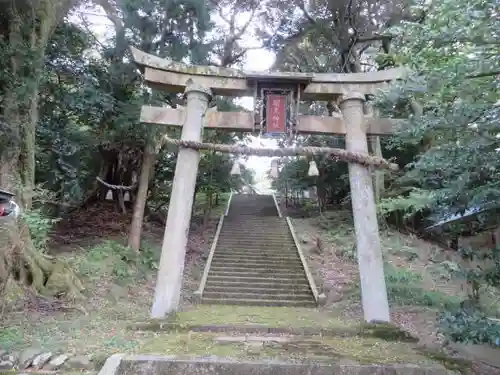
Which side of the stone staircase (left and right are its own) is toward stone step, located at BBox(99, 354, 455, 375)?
front

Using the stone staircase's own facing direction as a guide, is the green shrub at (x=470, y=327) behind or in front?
in front

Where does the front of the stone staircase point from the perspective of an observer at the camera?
facing the viewer

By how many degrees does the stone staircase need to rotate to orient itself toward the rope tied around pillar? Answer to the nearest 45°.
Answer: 0° — it already faces it

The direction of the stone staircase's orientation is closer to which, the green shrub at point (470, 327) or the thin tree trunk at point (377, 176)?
the green shrub

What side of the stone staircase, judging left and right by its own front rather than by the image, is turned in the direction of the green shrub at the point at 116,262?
right

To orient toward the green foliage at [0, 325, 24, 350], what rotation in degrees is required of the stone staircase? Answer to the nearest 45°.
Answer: approximately 45° to its right

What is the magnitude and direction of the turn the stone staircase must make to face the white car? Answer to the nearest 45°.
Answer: approximately 45° to its right

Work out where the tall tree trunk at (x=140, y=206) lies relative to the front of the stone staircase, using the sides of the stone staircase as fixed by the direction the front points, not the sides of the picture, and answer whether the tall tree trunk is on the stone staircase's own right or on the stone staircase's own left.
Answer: on the stone staircase's own right

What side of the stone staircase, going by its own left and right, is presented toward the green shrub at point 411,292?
left

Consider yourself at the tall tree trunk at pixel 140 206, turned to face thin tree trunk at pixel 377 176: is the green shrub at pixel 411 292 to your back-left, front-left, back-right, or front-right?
front-right
